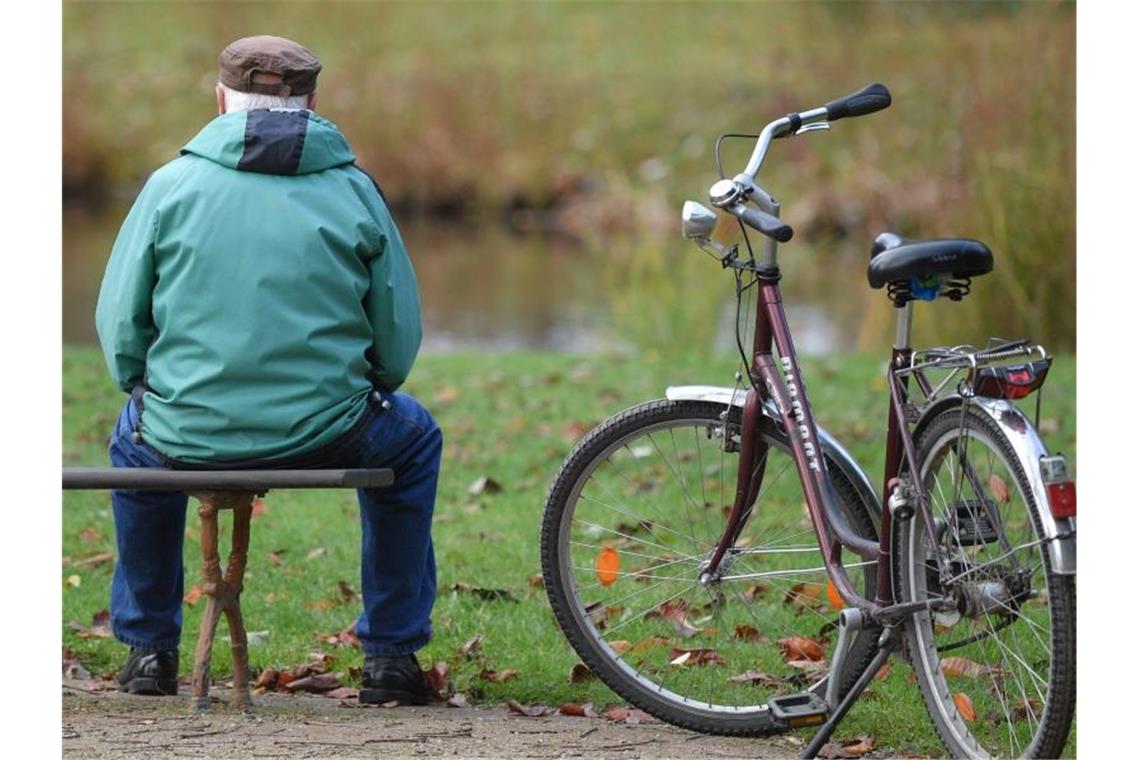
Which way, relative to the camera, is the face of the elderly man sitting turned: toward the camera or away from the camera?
away from the camera

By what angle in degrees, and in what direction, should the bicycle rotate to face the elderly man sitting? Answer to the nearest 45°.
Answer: approximately 45° to its left

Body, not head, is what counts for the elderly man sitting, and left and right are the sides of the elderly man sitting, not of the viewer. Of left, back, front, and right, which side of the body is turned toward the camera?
back

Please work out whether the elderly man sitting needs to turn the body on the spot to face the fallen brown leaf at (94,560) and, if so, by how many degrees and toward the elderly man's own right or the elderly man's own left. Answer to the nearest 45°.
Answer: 0° — they already face it

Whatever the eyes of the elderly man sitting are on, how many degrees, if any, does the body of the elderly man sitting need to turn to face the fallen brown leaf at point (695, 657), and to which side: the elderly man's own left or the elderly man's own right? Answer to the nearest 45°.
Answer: approximately 90° to the elderly man's own right

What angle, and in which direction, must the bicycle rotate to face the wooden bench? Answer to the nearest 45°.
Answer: approximately 45° to its left

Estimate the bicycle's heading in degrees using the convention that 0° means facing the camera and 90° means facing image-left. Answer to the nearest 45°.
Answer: approximately 135°

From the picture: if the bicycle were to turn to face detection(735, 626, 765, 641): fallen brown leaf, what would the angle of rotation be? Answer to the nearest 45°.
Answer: approximately 45° to its right

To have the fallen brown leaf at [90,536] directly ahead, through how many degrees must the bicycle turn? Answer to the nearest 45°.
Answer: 0° — it already faces it

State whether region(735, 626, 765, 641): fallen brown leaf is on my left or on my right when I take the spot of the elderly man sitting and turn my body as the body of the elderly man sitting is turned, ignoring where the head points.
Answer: on my right

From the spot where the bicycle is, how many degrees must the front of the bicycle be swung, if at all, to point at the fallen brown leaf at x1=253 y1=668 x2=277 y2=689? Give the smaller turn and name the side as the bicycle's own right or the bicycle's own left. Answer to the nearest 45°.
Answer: approximately 45° to the bicycle's own left
